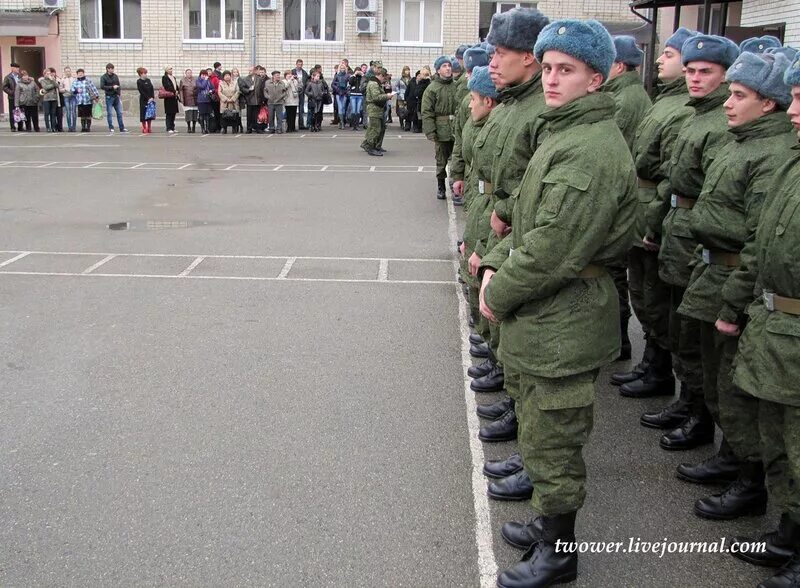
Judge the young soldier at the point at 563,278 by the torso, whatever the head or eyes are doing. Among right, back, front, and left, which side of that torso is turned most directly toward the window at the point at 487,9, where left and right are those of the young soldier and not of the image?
right

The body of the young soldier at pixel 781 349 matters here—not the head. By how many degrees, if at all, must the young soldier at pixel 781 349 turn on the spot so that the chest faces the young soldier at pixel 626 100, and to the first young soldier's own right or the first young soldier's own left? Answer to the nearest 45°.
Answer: approximately 90° to the first young soldier's own right

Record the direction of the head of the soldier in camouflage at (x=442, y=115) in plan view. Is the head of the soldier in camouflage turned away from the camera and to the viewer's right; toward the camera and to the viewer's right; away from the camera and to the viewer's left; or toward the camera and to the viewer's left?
toward the camera and to the viewer's right

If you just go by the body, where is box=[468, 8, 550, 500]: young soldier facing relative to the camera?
to the viewer's left

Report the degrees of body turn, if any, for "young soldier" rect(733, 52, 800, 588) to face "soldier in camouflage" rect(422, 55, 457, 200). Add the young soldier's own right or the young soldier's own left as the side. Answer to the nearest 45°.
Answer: approximately 45° to the young soldier's own right

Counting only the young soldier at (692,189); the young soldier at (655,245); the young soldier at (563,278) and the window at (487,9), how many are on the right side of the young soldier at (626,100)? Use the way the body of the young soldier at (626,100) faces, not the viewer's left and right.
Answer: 1

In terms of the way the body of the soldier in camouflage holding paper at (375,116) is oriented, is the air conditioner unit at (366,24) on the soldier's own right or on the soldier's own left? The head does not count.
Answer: on the soldier's own left

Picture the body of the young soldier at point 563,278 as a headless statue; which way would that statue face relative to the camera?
to the viewer's left

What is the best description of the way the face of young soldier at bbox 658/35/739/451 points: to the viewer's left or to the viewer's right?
to the viewer's left

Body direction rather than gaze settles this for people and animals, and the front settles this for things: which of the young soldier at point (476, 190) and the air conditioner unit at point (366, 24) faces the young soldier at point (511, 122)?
the air conditioner unit

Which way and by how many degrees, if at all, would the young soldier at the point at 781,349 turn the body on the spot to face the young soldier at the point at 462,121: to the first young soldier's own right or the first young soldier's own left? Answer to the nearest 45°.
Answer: approximately 45° to the first young soldier's own right

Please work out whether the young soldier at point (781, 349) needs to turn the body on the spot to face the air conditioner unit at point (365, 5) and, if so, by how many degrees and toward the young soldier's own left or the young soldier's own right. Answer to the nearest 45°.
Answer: approximately 45° to the young soldier's own right

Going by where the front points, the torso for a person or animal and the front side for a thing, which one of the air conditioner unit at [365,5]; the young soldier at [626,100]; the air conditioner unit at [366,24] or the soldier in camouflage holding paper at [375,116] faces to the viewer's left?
the young soldier at [626,100]

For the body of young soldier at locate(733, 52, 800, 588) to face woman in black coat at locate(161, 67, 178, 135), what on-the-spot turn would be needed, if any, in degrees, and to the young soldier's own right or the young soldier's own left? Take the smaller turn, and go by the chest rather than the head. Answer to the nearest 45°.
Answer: approximately 45° to the young soldier's own right

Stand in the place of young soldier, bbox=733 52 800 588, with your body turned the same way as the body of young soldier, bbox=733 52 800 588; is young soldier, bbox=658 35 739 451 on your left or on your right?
on your right

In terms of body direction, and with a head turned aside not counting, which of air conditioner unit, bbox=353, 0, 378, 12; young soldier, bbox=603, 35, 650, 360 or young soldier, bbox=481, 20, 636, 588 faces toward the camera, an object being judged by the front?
the air conditioner unit

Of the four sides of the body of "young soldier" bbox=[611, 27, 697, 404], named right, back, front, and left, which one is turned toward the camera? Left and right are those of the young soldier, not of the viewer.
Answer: left
